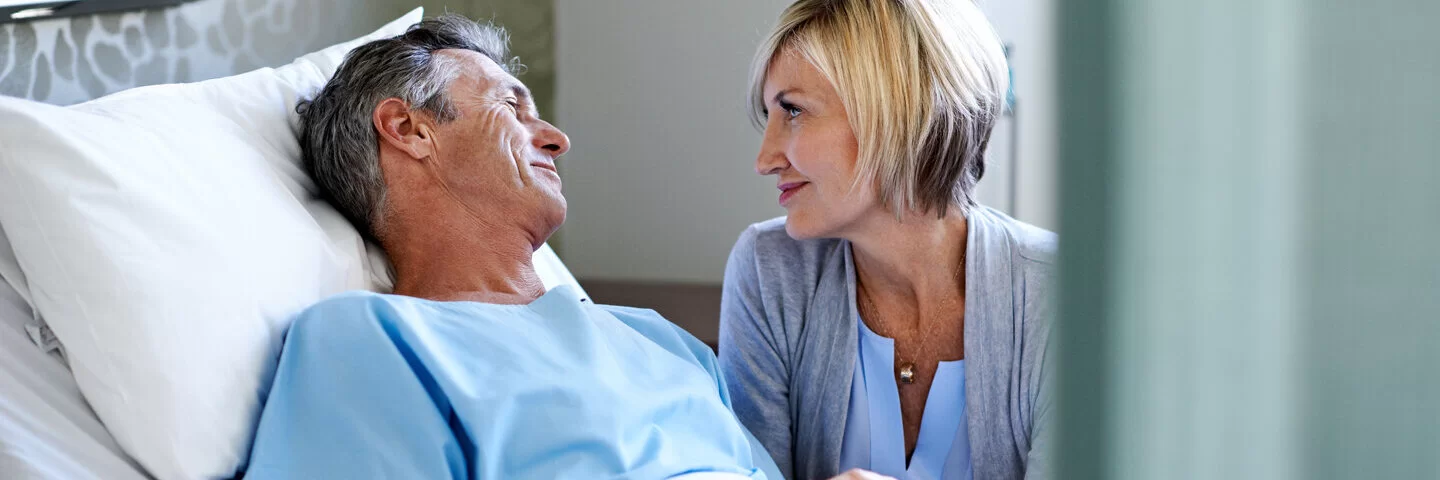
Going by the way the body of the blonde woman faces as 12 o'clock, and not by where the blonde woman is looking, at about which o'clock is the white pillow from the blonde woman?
The white pillow is roughly at 2 o'clock from the blonde woman.

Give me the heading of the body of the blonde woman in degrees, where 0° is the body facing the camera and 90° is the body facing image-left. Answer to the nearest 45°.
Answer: approximately 0°

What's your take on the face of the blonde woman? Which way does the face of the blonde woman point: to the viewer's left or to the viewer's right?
to the viewer's left

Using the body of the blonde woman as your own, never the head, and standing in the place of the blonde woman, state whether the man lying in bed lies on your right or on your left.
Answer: on your right

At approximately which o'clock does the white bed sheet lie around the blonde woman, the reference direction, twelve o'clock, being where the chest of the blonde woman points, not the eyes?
The white bed sheet is roughly at 2 o'clock from the blonde woman.
